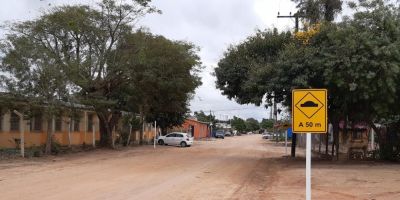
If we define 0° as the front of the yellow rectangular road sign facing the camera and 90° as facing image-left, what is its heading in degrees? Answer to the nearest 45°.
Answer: approximately 0°

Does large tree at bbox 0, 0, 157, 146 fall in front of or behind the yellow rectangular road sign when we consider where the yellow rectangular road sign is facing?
behind

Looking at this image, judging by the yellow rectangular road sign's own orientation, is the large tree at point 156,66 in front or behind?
behind
